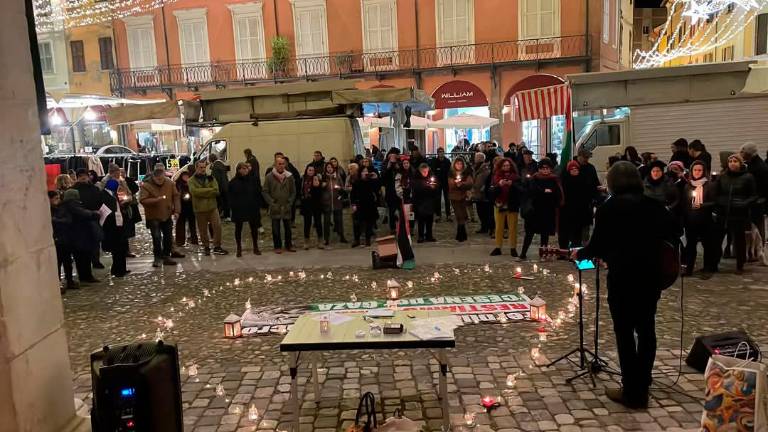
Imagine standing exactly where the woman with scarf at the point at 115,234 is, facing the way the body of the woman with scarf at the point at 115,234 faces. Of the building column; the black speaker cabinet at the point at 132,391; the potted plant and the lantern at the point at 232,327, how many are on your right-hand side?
3

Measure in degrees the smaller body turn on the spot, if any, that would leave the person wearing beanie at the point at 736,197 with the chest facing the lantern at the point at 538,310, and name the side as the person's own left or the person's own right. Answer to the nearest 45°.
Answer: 0° — they already face it

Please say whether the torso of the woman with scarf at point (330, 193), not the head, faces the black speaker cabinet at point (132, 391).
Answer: yes

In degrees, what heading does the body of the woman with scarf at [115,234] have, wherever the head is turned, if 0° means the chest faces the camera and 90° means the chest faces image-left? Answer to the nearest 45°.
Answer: approximately 270°

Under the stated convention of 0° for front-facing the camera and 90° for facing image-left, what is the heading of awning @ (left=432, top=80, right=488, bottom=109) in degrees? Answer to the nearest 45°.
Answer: approximately 0°

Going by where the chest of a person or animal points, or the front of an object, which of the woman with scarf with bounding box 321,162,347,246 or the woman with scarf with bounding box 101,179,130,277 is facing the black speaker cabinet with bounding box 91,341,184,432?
the woman with scarf with bounding box 321,162,347,246

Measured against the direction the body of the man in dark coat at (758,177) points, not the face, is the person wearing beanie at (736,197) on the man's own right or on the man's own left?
on the man's own left

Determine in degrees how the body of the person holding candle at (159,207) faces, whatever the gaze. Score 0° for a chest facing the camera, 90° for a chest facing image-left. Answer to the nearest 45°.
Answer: approximately 315°

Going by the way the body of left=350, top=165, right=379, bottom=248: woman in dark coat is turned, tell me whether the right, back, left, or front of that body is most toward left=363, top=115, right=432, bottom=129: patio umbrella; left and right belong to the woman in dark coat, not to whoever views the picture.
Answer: back

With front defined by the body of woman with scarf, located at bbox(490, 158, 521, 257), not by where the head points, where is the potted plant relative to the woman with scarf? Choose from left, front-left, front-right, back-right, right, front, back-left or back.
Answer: back-right

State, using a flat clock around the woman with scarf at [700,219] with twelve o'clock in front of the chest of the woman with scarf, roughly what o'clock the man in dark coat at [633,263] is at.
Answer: The man in dark coat is roughly at 12 o'clock from the woman with scarf.
